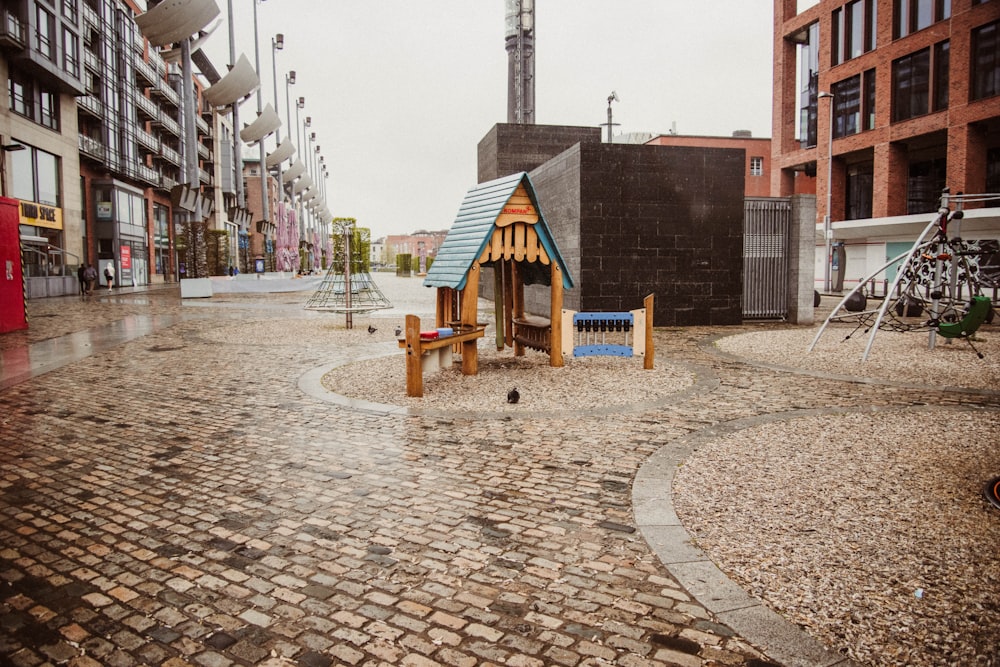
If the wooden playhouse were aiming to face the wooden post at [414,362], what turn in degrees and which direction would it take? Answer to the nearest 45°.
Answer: approximately 90° to its right

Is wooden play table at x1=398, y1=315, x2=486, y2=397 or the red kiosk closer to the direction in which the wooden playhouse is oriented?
the wooden play table

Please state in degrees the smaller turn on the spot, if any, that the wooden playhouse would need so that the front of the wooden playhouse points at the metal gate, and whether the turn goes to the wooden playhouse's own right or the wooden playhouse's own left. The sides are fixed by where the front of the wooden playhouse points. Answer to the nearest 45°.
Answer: approximately 90° to the wooden playhouse's own left

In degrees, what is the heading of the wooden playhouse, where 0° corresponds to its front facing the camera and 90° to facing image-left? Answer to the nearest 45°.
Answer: approximately 315°

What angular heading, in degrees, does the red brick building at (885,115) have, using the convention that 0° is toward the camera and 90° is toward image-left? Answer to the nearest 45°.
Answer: approximately 45°

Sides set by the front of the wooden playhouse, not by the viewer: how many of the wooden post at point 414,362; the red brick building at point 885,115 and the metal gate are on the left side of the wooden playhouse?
2

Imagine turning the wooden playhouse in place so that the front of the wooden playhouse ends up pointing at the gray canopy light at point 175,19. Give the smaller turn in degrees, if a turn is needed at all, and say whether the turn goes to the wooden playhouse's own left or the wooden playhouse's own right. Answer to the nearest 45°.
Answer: approximately 180°
